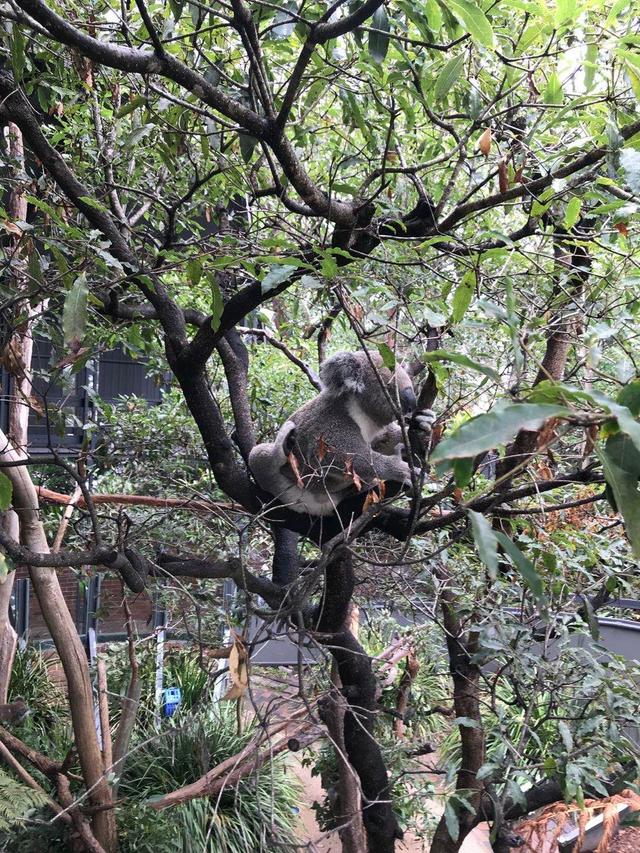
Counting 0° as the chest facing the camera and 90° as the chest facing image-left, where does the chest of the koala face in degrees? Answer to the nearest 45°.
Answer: approximately 270°

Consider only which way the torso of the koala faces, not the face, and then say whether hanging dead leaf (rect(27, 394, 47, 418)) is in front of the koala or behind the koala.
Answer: behind

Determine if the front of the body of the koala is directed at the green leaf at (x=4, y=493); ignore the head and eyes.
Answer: no

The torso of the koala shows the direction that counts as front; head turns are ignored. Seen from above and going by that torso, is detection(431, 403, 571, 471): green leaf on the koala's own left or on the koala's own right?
on the koala's own right

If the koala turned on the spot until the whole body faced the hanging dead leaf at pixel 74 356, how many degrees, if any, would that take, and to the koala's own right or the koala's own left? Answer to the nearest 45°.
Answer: approximately 135° to the koala's own right

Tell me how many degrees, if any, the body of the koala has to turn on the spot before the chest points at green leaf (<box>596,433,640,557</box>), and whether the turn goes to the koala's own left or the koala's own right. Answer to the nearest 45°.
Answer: approximately 90° to the koala's own right

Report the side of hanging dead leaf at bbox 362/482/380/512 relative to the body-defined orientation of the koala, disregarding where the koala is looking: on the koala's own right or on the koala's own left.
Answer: on the koala's own right

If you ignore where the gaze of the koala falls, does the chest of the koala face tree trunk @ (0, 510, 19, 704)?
no
